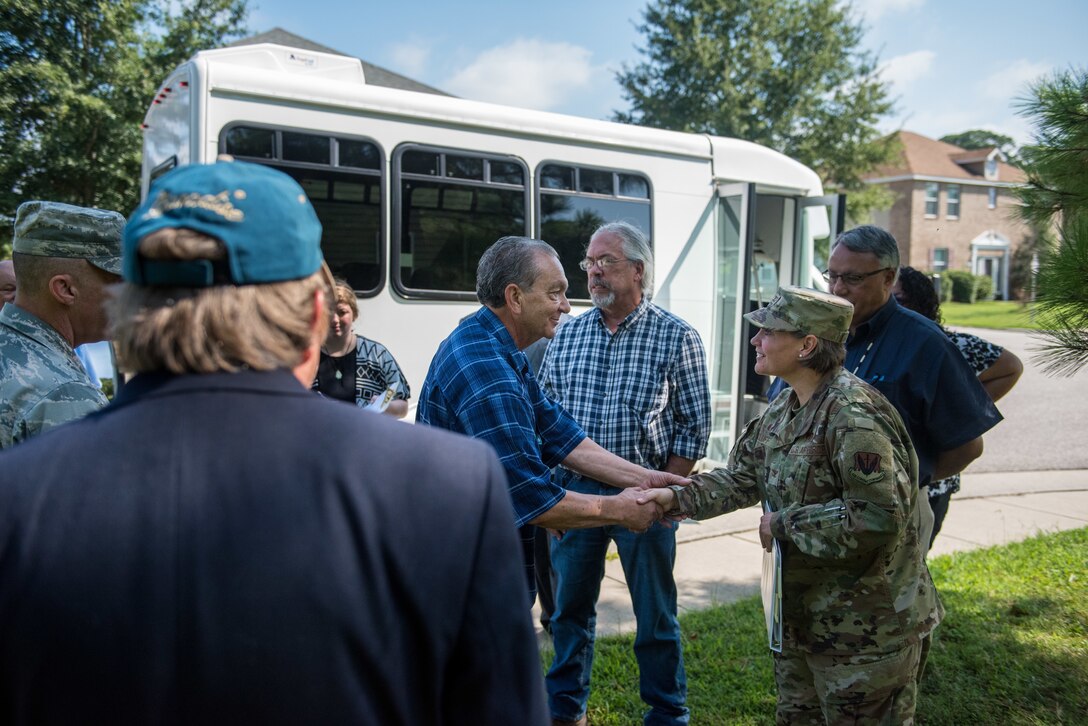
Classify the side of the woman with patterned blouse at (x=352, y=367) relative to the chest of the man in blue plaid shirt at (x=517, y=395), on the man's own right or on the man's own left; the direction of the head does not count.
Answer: on the man's own left

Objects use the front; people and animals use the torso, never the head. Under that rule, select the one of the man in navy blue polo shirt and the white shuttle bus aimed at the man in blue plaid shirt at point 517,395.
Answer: the man in navy blue polo shirt

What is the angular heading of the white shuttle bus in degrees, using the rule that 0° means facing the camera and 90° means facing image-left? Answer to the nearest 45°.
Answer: approximately 225°

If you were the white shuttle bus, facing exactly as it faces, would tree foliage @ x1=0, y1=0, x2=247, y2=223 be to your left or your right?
on your left

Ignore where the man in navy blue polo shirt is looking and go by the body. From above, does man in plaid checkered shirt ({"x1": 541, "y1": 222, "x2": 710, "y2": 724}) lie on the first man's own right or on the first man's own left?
on the first man's own right

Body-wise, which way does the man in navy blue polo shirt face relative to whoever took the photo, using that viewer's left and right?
facing the viewer and to the left of the viewer

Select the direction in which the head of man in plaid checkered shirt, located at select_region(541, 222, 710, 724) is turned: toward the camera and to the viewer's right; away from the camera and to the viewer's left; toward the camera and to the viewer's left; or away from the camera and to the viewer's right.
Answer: toward the camera and to the viewer's left

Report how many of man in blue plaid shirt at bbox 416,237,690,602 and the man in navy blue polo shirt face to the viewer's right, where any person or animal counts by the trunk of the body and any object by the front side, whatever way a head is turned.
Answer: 1

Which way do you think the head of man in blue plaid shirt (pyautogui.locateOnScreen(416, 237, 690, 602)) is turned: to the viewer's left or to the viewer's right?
to the viewer's right

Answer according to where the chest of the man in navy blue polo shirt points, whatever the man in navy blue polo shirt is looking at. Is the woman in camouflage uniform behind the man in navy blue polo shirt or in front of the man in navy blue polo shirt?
in front

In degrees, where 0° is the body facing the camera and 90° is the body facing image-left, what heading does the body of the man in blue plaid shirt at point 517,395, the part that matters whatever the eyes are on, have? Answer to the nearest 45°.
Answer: approximately 270°

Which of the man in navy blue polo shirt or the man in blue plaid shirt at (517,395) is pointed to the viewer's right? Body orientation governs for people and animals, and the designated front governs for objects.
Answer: the man in blue plaid shirt

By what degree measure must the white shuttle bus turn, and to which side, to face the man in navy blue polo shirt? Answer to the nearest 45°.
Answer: approximately 90° to its right

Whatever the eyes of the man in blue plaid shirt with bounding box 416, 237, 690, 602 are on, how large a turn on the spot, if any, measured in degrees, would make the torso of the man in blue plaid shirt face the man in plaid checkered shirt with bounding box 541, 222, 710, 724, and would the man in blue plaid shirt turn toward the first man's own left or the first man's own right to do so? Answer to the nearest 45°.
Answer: approximately 45° to the first man's own left
